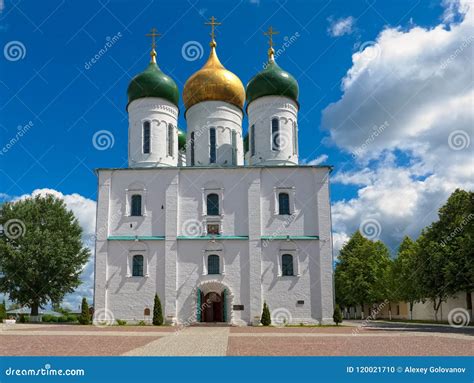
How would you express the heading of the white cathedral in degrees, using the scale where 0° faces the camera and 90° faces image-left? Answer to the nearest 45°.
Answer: approximately 0°
